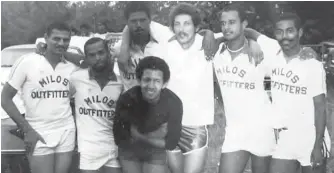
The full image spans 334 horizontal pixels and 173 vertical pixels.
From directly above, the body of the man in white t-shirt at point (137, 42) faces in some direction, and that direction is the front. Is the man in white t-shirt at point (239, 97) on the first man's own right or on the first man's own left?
on the first man's own left

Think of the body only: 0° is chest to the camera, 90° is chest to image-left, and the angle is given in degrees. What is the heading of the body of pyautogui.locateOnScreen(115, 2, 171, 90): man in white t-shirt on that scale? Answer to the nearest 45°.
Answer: approximately 0°

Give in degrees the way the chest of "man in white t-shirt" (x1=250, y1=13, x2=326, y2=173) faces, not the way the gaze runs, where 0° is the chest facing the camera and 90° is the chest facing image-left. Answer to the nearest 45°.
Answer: approximately 45°
